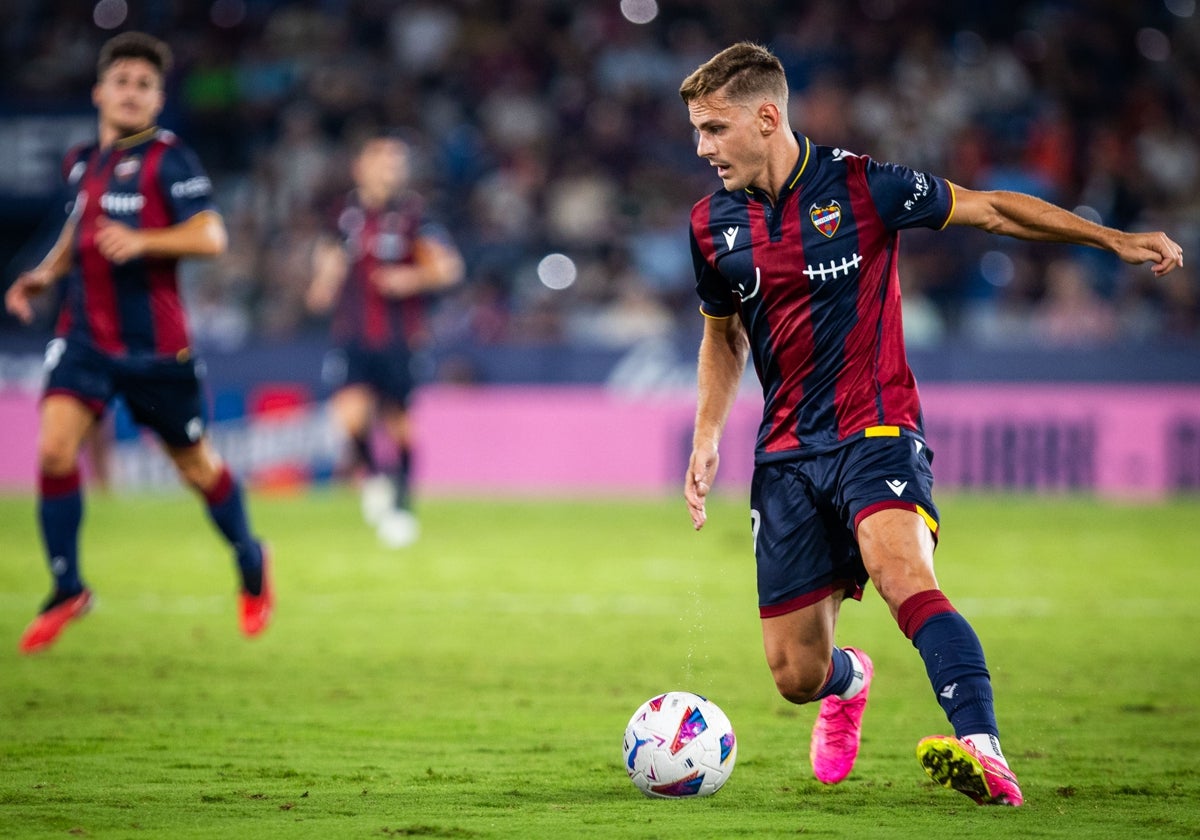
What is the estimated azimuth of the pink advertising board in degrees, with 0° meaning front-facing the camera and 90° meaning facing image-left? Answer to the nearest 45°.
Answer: approximately 0°

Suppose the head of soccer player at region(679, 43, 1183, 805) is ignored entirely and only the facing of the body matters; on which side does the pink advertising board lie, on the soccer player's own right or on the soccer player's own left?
on the soccer player's own right

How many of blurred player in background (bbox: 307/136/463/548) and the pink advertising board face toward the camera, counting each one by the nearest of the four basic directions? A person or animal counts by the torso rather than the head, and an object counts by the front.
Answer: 2

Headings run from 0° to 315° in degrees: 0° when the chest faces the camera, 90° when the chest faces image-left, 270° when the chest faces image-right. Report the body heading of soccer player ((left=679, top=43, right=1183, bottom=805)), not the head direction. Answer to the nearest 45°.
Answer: approximately 45°

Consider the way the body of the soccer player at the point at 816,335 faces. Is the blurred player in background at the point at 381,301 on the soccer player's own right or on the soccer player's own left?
on the soccer player's own right
